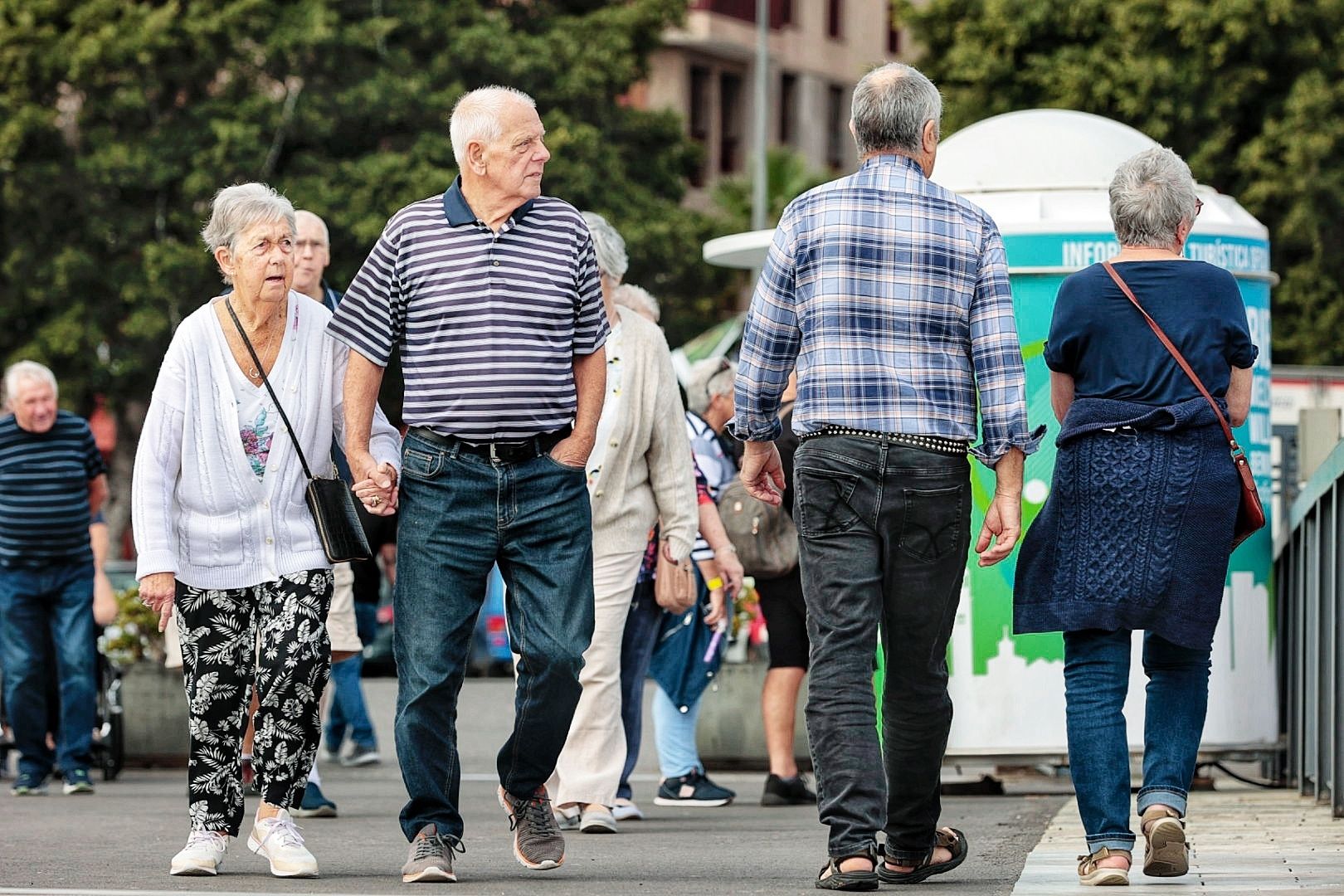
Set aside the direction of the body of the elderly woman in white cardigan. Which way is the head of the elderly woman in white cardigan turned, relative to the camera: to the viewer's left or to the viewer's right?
to the viewer's right

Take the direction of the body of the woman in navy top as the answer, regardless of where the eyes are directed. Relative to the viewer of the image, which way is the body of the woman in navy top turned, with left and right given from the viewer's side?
facing away from the viewer

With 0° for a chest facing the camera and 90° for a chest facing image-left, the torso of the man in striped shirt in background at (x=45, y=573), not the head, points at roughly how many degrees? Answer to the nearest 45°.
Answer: approximately 0°

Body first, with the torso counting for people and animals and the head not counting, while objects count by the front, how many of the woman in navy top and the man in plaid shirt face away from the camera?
2

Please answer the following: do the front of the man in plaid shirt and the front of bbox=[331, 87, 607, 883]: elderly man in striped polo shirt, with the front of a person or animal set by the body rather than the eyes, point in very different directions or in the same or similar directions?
very different directions

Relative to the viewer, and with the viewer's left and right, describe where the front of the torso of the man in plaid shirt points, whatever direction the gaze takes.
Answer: facing away from the viewer

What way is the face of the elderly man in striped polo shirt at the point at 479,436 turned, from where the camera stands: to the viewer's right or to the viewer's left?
to the viewer's right
